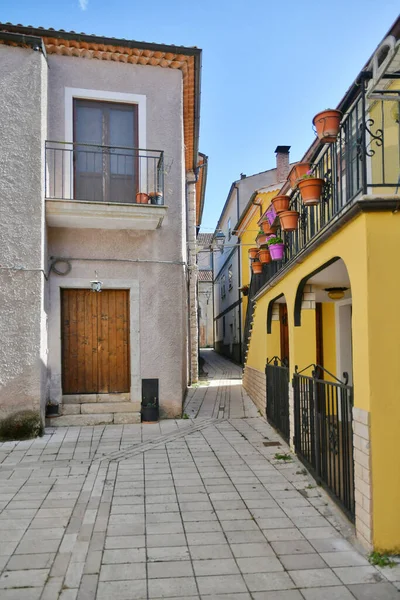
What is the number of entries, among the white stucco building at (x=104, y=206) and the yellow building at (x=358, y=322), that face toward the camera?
1

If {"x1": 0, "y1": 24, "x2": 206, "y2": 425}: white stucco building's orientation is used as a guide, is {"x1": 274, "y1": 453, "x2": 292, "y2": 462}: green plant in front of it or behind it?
in front

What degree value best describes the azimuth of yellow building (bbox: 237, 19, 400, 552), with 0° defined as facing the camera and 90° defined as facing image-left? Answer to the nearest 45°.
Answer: approximately 90°

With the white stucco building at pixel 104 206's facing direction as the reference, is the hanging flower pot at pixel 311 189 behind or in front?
in front

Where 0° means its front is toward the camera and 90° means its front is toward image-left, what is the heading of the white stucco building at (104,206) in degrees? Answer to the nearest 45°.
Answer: approximately 0°

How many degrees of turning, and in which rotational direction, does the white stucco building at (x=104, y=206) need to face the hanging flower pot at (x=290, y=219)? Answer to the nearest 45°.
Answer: approximately 45° to its left
